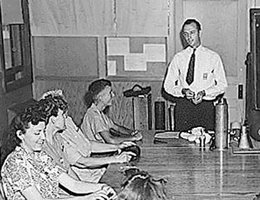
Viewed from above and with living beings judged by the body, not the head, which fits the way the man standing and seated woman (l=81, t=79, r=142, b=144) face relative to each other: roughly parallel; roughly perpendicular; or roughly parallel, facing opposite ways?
roughly perpendicular

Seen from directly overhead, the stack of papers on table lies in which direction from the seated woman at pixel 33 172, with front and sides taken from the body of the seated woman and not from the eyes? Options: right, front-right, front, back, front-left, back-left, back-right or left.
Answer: left

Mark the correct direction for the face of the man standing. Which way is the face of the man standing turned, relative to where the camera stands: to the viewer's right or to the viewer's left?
to the viewer's left

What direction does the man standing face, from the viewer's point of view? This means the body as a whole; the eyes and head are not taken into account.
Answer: toward the camera

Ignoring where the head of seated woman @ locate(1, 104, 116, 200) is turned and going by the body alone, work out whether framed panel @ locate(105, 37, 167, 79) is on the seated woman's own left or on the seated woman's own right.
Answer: on the seated woman's own left

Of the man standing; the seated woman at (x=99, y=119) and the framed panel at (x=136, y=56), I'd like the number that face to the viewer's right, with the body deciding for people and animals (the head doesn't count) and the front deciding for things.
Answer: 1

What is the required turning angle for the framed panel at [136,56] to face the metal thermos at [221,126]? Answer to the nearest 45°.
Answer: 0° — it already faces it

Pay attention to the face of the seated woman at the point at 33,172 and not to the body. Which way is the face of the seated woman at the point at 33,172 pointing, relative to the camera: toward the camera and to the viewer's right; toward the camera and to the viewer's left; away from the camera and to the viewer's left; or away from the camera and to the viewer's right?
toward the camera and to the viewer's right

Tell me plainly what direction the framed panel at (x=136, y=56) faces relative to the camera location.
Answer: facing the viewer

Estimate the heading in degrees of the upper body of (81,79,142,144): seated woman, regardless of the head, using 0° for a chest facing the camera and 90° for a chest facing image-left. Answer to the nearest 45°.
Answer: approximately 270°

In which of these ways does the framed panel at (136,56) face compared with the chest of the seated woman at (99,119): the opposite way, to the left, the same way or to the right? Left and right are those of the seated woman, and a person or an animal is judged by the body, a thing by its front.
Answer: to the right

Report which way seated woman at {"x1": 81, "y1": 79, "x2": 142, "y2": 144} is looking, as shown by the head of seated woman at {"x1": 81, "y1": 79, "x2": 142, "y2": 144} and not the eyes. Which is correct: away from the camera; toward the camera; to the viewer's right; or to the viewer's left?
to the viewer's right

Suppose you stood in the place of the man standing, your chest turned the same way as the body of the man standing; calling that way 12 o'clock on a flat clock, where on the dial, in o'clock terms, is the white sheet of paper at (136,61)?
The white sheet of paper is roughly at 5 o'clock from the man standing.

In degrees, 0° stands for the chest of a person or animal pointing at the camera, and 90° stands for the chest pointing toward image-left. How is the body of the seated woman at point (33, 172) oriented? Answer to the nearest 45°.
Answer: approximately 315°

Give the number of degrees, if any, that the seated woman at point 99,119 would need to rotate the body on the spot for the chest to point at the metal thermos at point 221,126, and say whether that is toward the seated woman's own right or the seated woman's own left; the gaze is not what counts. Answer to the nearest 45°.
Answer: approximately 45° to the seated woman's own right

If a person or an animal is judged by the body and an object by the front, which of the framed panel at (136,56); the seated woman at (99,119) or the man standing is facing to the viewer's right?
the seated woman
